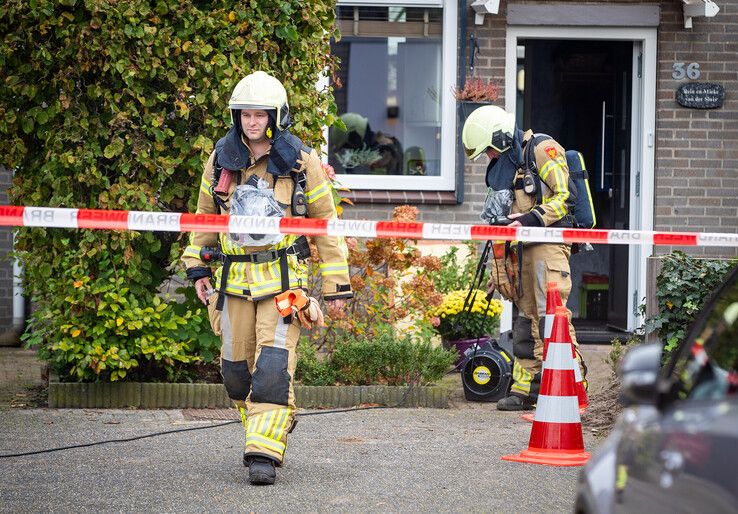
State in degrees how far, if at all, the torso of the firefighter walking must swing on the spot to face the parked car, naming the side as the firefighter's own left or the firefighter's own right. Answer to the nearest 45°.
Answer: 0° — they already face it

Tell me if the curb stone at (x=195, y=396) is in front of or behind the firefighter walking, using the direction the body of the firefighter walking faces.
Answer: behind

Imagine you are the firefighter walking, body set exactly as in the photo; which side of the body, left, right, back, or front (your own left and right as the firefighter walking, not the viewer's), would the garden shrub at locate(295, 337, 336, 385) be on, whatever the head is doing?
back

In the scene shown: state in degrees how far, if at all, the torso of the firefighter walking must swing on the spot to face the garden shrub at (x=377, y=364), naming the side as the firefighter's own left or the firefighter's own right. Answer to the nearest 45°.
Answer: approximately 180°

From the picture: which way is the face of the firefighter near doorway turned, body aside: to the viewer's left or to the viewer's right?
to the viewer's left

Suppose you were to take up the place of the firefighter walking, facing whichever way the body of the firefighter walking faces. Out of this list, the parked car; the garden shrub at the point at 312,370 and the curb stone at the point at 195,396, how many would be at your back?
2

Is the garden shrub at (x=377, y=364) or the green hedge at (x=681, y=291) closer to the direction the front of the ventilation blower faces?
the garden shrub

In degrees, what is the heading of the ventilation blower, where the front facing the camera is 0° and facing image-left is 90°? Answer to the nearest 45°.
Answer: approximately 45°

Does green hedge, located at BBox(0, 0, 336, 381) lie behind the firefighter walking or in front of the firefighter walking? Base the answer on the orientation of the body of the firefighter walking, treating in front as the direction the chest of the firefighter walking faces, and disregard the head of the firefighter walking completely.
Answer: behind

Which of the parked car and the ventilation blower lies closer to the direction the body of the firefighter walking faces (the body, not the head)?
the parked car

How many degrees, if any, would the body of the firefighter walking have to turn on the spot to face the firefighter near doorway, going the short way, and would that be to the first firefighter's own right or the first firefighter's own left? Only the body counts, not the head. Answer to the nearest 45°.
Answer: approximately 135° to the first firefighter's own left

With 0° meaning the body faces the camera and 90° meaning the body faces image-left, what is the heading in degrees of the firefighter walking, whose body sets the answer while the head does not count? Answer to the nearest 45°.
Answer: approximately 0°
